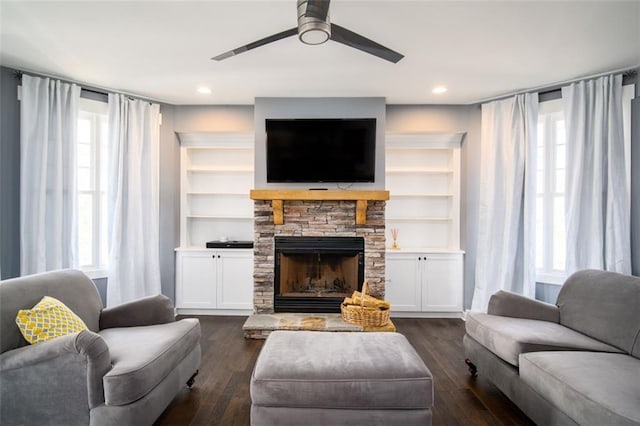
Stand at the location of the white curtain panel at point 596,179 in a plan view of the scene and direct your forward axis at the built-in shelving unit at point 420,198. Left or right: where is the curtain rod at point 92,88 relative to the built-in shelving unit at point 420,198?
left

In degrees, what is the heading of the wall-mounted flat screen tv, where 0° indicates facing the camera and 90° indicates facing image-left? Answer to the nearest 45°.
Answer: approximately 0°

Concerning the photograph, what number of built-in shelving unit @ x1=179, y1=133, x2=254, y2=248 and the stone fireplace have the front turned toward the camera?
2

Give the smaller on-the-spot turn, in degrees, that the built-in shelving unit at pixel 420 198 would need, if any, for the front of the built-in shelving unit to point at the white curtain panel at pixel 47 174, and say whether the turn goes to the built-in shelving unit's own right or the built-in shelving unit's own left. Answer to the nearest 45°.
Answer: approximately 45° to the built-in shelving unit's own right

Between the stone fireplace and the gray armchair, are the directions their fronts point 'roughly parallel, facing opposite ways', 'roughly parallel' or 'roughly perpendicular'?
roughly perpendicular

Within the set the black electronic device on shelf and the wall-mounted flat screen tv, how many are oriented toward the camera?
2

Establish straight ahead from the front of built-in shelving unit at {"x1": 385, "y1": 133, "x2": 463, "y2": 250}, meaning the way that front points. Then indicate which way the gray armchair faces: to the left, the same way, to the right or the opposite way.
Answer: to the left

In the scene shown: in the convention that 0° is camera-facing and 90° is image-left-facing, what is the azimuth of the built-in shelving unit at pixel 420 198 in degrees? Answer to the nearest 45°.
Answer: approximately 0°

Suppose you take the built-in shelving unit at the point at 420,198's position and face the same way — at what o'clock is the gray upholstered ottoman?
The gray upholstered ottoman is roughly at 12 o'clock from the built-in shelving unit.

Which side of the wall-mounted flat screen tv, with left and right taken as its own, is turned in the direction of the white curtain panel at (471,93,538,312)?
left

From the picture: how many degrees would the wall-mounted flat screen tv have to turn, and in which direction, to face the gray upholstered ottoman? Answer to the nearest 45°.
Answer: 0° — it already faces it
